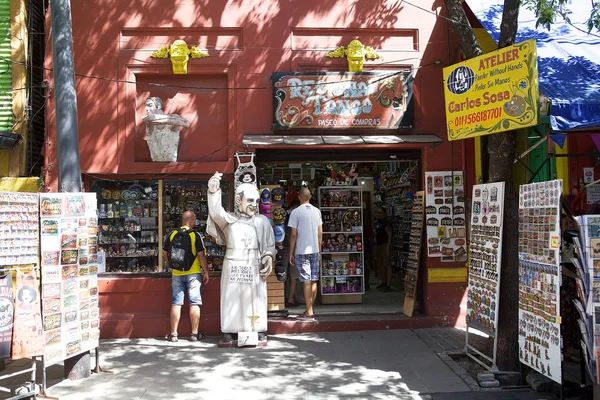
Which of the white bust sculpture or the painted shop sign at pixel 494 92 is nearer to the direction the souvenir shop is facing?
the painted shop sign

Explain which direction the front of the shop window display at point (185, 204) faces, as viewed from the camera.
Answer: facing the viewer

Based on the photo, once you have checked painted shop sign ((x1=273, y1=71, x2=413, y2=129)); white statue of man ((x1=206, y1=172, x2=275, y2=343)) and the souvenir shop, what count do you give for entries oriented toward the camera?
3

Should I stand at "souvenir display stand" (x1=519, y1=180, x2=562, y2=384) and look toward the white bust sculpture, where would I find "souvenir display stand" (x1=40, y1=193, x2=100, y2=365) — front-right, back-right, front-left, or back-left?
front-left

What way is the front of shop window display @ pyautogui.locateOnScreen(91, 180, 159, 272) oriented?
toward the camera

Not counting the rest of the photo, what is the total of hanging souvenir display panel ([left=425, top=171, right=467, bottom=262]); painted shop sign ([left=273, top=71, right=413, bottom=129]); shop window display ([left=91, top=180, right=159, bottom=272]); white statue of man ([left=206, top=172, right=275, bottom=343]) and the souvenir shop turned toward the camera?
5

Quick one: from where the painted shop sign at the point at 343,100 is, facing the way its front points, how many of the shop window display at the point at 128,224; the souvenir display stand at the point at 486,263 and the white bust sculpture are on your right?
2

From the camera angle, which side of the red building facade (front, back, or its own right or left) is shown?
front

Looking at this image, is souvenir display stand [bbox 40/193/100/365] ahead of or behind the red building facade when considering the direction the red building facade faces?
ahead

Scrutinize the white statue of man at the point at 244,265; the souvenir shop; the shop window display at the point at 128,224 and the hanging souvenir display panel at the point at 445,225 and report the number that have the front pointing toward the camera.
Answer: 4

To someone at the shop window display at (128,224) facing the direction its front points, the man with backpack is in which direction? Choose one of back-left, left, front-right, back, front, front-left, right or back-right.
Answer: front-left

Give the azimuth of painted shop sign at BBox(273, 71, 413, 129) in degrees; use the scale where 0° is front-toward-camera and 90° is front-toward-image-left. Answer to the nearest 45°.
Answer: approximately 0°
